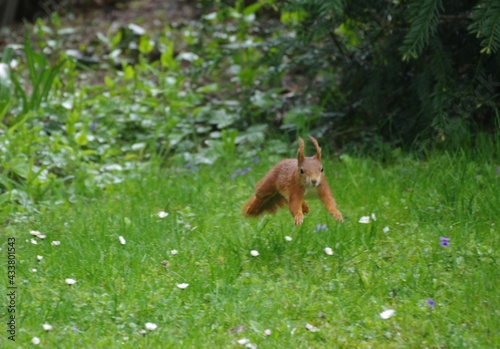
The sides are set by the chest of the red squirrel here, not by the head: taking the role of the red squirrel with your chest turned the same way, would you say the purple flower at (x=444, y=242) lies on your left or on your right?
on your left

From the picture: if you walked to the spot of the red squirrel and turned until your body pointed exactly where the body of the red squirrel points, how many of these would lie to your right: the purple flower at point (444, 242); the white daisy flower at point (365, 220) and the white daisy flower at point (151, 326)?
1

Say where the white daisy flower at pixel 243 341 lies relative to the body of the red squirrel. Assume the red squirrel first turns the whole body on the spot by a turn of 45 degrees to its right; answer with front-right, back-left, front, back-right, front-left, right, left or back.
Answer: front

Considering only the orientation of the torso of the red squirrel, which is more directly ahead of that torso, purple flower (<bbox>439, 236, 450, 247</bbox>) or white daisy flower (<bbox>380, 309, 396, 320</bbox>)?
the white daisy flower

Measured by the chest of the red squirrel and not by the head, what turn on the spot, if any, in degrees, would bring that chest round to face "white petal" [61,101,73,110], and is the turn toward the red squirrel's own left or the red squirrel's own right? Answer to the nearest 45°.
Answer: approximately 180°

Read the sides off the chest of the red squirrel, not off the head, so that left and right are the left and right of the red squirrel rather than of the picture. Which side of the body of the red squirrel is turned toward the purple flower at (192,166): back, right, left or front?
back

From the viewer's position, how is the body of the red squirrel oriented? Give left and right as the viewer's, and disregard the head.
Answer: facing the viewer and to the right of the viewer

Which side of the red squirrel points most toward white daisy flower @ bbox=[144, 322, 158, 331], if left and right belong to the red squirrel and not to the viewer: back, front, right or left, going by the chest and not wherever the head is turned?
right

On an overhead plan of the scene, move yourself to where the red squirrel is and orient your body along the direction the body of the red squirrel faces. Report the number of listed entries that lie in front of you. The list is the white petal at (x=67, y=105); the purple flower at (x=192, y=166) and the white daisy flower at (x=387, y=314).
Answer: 1

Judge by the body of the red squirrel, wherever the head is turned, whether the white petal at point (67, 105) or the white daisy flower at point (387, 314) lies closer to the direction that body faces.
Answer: the white daisy flower

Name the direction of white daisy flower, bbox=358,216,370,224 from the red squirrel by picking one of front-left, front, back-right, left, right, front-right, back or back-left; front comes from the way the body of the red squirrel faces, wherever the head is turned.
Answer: left
